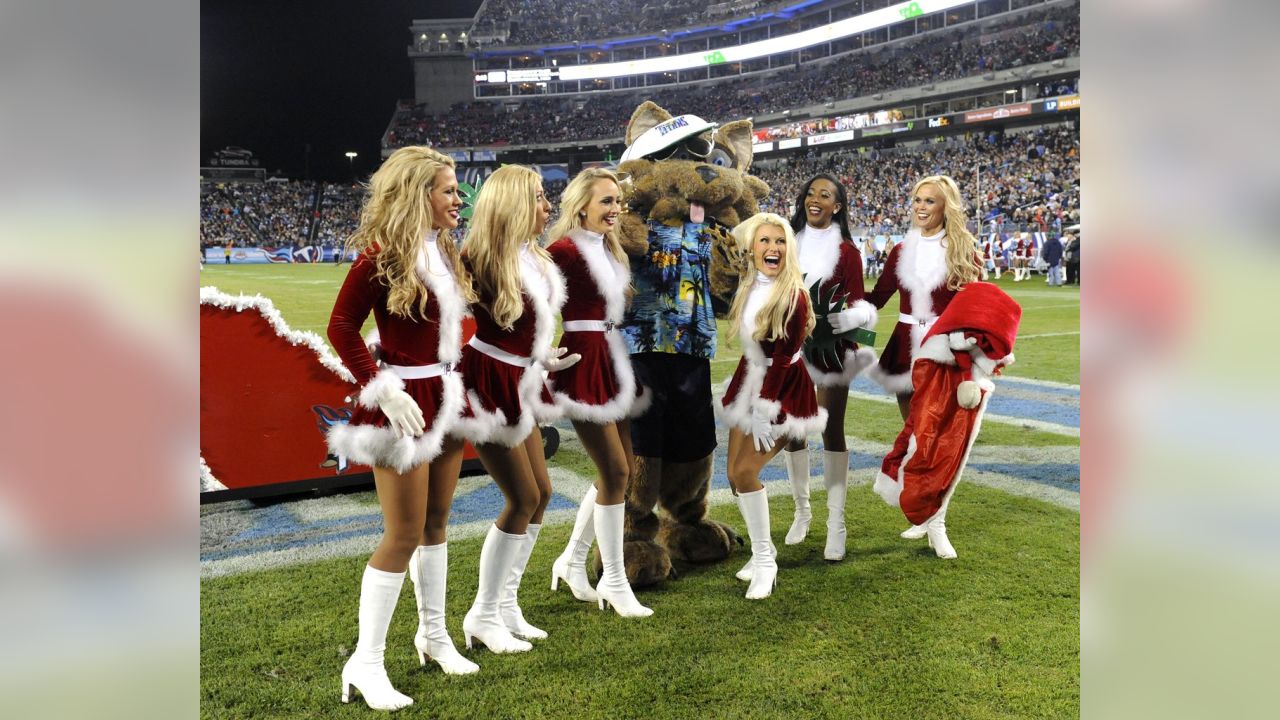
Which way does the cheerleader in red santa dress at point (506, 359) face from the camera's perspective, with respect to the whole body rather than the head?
to the viewer's right

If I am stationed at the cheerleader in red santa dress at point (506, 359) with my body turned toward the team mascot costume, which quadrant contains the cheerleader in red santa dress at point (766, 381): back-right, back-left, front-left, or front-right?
front-right

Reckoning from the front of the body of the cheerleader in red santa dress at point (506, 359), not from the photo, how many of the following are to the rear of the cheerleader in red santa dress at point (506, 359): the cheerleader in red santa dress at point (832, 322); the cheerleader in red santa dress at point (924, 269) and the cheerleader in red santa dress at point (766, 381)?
0

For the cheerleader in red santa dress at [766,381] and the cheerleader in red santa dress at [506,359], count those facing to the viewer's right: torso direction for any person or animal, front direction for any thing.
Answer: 1

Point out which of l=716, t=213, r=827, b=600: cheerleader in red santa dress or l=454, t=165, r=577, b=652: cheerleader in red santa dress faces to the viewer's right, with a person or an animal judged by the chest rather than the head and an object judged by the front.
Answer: l=454, t=165, r=577, b=652: cheerleader in red santa dress

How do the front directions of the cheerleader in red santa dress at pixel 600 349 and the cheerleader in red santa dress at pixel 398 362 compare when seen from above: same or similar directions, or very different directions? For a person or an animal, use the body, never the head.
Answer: same or similar directions

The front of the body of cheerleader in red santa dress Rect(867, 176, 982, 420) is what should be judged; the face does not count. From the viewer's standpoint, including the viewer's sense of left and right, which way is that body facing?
facing the viewer and to the left of the viewer

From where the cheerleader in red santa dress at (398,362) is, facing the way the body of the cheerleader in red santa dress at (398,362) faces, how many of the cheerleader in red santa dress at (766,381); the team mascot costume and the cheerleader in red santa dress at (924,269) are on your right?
0

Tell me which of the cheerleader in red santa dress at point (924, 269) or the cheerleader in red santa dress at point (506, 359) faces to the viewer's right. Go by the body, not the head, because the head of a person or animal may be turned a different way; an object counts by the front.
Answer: the cheerleader in red santa dress at point (506, 359)

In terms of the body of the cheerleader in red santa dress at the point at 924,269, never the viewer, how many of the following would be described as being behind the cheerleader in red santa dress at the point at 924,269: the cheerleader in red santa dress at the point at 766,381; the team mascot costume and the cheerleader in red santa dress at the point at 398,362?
0

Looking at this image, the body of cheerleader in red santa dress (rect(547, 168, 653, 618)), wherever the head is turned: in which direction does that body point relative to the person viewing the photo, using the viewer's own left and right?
facing the viewer and to the right of the viewer
